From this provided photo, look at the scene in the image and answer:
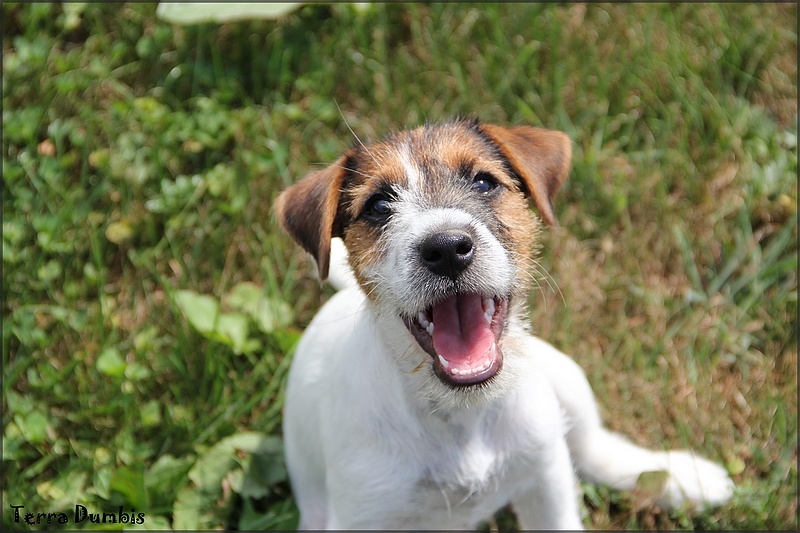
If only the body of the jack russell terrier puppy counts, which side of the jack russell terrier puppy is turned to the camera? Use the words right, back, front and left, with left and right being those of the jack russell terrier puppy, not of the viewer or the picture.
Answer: front
